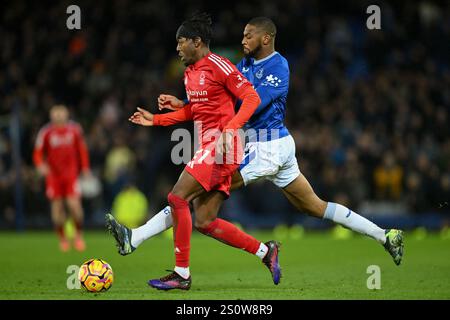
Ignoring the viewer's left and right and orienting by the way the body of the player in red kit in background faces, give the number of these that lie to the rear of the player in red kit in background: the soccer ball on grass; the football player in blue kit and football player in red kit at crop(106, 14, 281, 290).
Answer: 0

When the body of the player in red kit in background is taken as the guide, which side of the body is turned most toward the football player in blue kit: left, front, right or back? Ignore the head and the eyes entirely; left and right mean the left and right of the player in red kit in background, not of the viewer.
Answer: front

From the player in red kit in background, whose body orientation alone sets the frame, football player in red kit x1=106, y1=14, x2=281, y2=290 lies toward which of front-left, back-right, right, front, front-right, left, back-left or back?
front

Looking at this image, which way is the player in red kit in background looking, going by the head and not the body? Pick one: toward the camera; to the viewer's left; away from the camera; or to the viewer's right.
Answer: toward the camera

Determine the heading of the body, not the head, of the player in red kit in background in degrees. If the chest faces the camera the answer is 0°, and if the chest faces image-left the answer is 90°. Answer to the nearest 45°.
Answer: approximately 0°

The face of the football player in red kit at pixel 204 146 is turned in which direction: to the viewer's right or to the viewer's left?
to the viewer's left

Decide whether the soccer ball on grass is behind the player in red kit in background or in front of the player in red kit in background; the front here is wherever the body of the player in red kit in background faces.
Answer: in front
